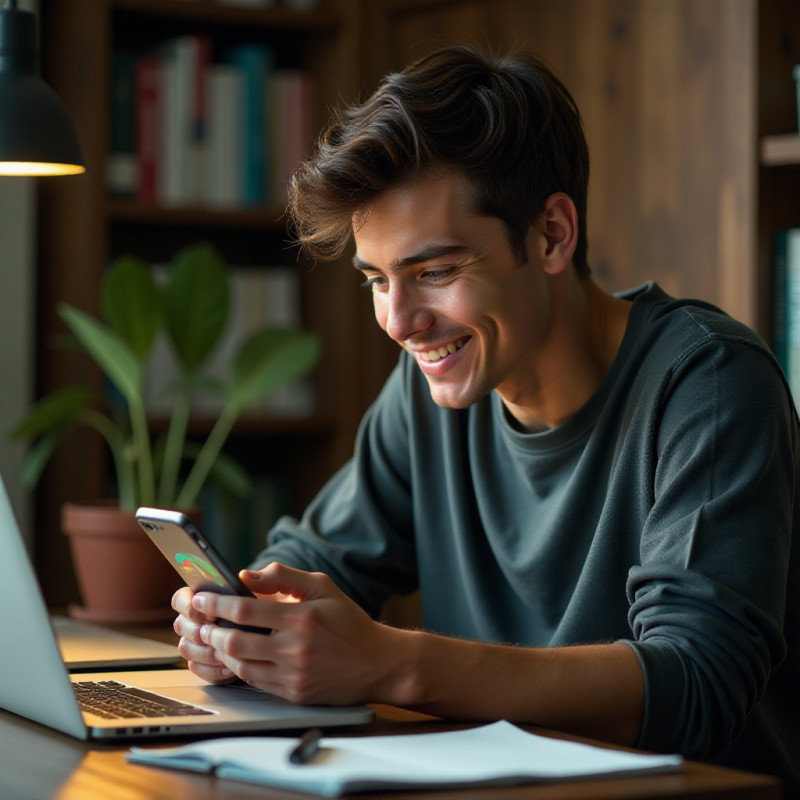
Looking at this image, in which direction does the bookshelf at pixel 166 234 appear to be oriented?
toward the camera

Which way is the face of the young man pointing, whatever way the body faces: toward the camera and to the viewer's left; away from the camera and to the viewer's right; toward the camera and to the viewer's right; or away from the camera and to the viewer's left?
toward the camera and to the viewer's left

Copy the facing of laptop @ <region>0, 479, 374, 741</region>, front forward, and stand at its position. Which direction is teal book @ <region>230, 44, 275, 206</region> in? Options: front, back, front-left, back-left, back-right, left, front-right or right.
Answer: front-left

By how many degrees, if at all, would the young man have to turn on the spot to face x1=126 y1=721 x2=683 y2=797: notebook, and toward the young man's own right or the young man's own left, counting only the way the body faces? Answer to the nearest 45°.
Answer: approximately 45° to the young man's own left

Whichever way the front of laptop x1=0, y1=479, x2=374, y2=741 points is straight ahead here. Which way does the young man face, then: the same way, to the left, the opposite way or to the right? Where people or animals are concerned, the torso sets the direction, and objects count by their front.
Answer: the opposite way

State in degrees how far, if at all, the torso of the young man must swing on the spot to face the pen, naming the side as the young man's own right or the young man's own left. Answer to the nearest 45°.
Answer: approximately 45° to the young man's own left

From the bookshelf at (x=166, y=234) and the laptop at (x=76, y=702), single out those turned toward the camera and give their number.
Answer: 1

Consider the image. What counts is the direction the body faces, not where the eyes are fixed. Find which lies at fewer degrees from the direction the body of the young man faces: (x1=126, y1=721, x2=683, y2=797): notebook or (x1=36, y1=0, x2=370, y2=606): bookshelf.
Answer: the notebook

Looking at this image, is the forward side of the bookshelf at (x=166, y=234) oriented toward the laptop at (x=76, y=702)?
yes

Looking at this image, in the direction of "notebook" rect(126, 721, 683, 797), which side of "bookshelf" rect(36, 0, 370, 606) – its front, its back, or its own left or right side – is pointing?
front

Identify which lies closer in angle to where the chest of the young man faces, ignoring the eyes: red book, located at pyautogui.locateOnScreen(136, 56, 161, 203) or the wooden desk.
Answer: the wooden desk

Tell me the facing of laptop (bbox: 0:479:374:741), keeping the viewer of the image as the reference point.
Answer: facing away from the viewer and to the right of the viewer

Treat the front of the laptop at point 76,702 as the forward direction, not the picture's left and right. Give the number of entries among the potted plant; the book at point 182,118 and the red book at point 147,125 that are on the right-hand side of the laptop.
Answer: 0

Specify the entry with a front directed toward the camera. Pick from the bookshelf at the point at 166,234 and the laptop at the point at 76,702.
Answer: the bookshelf

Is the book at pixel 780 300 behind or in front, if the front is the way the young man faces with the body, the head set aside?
behind
